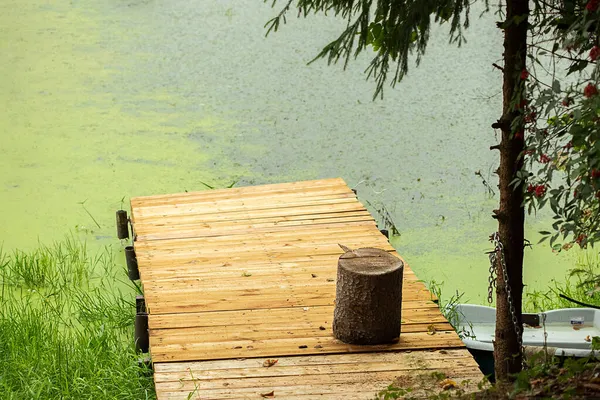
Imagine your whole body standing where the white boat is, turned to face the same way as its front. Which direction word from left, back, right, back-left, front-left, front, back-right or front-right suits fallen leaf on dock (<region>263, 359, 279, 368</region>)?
front-left

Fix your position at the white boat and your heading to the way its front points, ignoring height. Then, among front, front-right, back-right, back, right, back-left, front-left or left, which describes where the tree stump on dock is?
front-left

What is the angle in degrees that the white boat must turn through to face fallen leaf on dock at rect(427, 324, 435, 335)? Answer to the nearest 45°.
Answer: approximately 45° to its left

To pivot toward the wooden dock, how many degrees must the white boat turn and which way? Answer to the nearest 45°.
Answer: approximately 45° to its left

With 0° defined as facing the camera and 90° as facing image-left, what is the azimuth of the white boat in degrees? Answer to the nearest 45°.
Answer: approximately 90°
